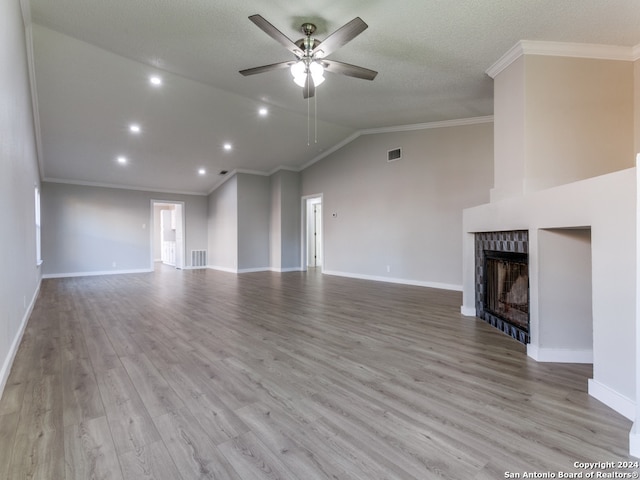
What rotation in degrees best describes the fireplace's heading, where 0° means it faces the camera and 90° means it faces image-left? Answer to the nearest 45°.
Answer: approximately 45°
